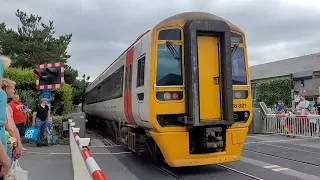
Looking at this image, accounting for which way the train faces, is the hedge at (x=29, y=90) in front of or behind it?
behind

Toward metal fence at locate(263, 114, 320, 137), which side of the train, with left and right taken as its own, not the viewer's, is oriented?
left

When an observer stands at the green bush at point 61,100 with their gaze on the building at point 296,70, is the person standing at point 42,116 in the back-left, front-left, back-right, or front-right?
back-right

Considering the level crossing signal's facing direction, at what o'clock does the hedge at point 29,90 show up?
The hedge is roughly at 4 o'clock from the level crossing signal.

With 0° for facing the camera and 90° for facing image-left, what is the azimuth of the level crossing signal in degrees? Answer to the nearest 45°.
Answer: approximately 45°

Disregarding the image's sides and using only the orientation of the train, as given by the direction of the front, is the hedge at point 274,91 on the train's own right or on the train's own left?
on the train's own left

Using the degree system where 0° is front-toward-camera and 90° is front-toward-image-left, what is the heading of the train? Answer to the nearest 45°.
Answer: approximately 315°
